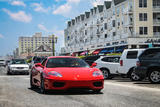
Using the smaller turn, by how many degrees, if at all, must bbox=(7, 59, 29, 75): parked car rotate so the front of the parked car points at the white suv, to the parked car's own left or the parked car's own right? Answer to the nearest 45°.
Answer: approximately 45° to the parked car's own left

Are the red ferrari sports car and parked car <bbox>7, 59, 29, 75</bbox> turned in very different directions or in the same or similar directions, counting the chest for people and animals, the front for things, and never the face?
same or similar directions

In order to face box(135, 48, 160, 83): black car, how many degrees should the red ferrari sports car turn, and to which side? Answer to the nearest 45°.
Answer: approximately 135° to its left

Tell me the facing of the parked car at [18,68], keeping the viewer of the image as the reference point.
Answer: facing the viewer

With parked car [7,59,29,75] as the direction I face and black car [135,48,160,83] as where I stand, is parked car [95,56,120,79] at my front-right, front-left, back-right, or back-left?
front-right

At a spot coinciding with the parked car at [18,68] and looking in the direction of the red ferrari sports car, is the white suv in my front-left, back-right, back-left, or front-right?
front-left

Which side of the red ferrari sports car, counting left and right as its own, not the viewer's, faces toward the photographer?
front

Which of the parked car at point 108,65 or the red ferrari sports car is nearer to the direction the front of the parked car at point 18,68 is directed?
the red ferrari sports car

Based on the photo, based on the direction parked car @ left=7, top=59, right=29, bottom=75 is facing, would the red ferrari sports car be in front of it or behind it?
in front

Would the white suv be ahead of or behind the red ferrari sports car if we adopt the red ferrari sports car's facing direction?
behind

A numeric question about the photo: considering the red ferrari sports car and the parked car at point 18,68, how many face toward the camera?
2
